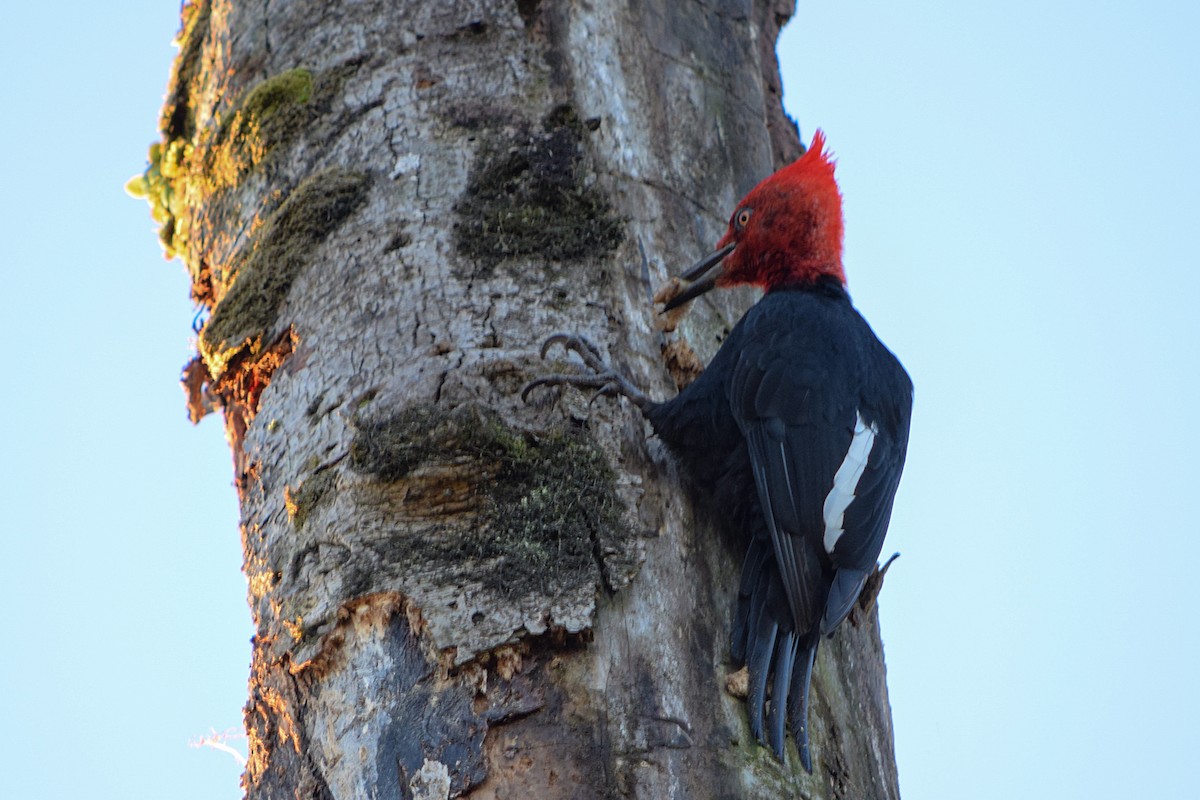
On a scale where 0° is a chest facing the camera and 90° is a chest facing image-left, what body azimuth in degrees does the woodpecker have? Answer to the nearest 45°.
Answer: approximately 135°
